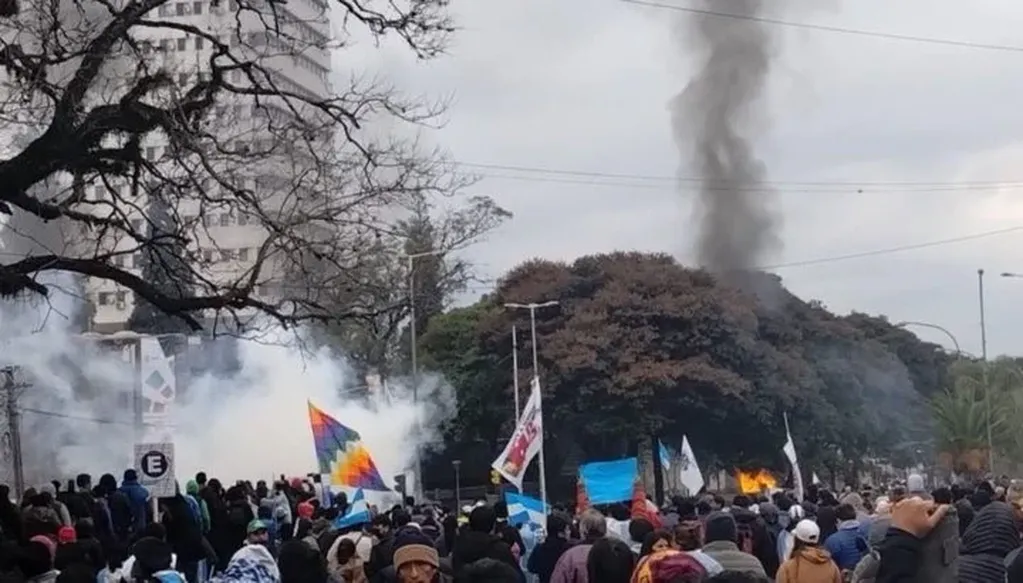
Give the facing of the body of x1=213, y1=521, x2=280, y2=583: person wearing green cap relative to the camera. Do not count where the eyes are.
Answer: away from the camera

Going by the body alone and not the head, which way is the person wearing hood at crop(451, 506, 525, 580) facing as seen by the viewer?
away from the camera

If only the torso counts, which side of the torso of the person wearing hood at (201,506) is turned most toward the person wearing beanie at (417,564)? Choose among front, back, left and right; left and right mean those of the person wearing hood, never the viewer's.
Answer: back

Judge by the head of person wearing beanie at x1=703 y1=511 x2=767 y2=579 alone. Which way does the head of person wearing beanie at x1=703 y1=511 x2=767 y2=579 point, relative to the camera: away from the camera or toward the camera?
away from the camera

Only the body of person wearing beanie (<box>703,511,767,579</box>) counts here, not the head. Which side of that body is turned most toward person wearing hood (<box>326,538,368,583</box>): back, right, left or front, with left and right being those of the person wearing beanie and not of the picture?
left

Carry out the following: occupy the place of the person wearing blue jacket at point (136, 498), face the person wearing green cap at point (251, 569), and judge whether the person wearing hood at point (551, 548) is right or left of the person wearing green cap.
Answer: left

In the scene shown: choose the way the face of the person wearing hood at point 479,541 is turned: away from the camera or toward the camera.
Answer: away from the camera

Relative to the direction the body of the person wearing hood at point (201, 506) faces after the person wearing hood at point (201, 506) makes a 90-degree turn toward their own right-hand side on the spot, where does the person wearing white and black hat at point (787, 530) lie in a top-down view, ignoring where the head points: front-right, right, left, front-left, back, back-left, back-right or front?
front-right

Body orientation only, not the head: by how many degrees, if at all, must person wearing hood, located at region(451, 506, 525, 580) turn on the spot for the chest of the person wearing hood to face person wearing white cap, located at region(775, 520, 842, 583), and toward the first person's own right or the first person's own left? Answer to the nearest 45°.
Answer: approximately 90° to the first person's own right

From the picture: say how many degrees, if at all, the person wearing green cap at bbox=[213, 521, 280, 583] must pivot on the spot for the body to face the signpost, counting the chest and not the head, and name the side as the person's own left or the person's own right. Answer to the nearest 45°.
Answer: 0° — they already face it

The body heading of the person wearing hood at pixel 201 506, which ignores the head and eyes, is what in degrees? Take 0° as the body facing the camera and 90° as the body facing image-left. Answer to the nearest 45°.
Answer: approximately 180°

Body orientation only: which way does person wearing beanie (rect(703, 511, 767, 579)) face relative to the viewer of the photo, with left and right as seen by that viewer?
facing away from the viewer
